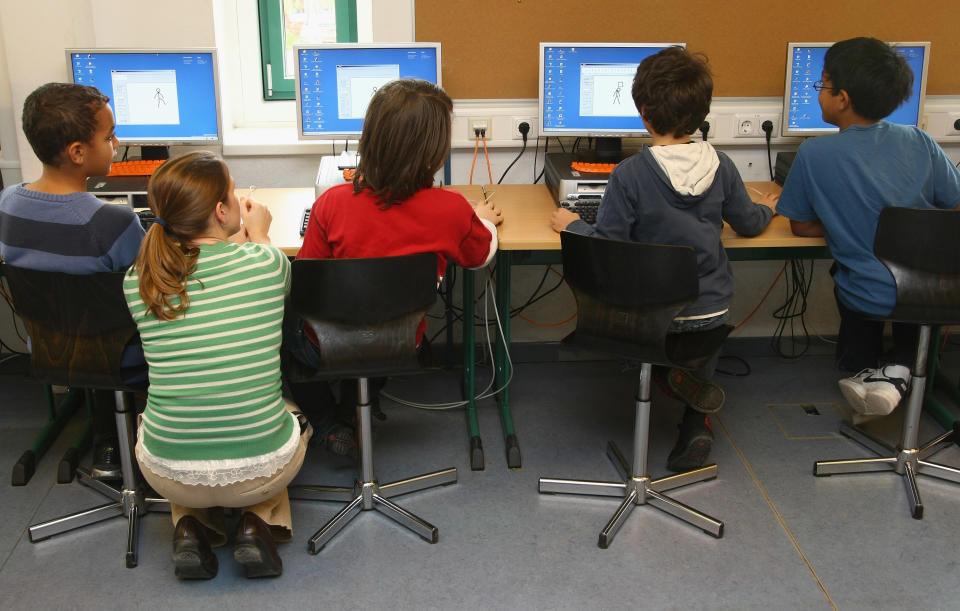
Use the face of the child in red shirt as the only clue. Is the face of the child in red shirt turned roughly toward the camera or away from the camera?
away from the camera

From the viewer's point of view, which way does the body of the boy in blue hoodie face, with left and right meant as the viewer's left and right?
facing away from the viewer

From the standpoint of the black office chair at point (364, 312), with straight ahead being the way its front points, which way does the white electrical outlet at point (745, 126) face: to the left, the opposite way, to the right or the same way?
the opposite way

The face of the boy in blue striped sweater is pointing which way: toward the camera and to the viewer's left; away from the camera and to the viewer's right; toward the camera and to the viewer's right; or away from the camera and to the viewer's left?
away from the camera and to the viewer's right

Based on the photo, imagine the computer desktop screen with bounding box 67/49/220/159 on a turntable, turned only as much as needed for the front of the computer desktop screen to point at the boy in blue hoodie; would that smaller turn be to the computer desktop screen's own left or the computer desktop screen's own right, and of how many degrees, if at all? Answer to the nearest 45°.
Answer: approximately 45° to the computer desktop screen's own left

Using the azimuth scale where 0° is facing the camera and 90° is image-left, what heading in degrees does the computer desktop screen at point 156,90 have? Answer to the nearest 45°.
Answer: approximately 0°

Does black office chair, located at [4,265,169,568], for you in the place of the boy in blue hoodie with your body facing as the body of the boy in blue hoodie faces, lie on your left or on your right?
on your left

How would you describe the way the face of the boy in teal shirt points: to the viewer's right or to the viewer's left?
to the viewer's left
